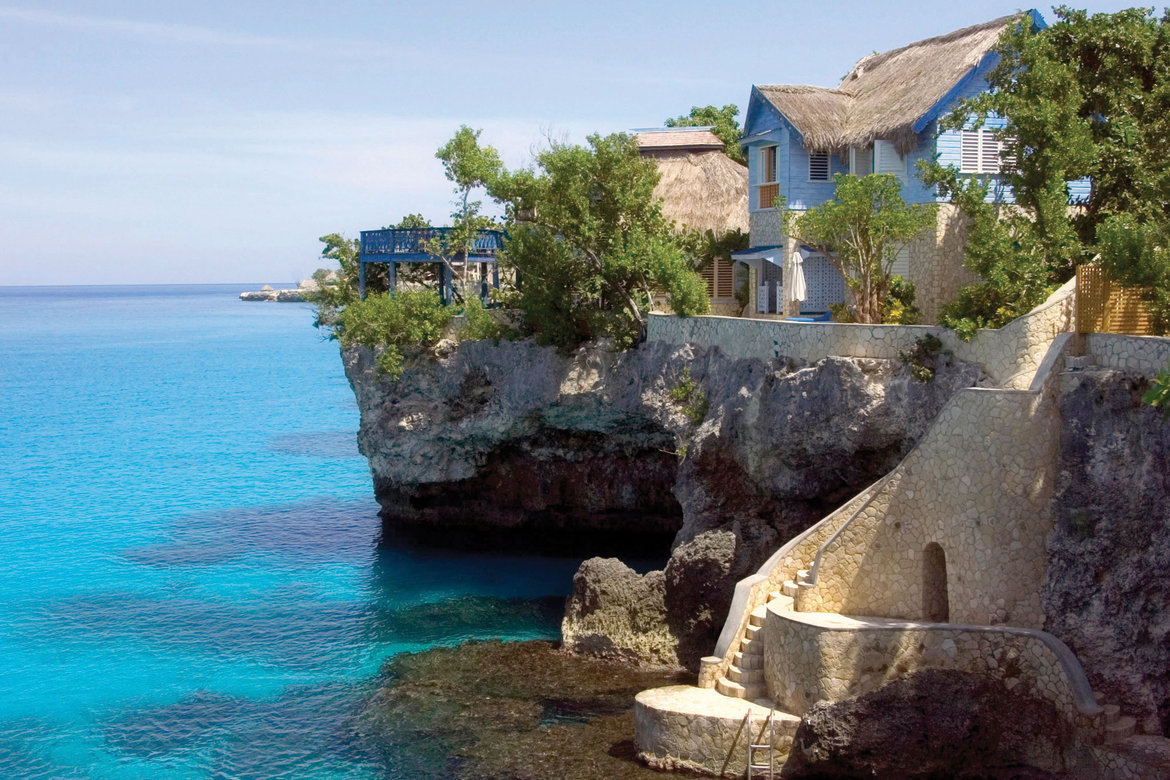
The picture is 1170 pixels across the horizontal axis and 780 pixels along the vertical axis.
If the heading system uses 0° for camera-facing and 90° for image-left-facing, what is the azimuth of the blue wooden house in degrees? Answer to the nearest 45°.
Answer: approximately 45°

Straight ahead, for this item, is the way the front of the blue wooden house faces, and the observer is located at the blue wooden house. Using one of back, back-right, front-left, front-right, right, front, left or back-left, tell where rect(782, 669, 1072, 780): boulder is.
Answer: front-left

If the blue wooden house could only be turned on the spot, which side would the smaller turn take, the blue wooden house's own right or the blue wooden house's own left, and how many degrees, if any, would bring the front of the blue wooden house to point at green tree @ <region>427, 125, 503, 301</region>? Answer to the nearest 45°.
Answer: approximately 45° to the blue wooden house's own right

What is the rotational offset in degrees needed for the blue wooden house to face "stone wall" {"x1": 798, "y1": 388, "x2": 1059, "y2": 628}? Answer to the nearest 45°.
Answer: approximately 45° to its left

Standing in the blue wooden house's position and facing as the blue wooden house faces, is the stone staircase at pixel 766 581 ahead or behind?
ahead

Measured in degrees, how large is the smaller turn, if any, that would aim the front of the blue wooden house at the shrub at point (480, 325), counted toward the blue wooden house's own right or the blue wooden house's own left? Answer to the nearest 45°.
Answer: approximately 45° to the blue wooden house's own right
